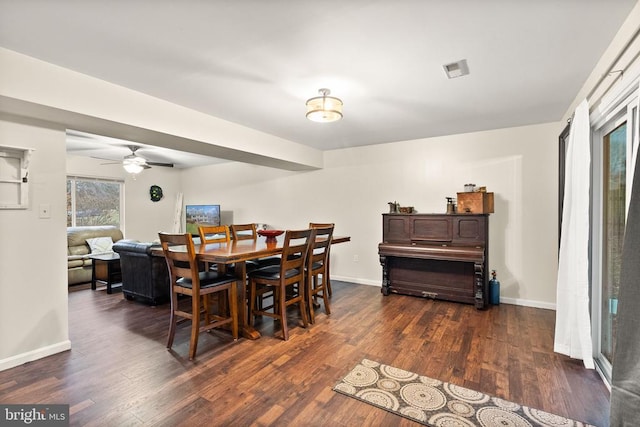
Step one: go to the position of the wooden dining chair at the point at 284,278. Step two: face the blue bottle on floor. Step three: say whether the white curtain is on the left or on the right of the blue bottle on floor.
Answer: right

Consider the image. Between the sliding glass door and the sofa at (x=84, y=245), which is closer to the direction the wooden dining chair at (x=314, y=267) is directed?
the sofa

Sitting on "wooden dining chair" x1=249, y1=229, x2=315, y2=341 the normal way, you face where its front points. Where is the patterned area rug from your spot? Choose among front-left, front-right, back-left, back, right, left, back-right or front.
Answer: back

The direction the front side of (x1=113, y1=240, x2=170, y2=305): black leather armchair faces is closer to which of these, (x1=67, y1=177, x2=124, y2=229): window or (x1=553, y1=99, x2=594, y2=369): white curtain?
the window

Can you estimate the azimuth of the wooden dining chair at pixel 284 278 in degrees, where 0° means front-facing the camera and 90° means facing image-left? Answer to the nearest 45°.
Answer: approximately 135°

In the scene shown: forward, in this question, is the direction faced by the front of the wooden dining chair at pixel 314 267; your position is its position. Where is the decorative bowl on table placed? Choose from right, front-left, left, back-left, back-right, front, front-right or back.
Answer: front-left

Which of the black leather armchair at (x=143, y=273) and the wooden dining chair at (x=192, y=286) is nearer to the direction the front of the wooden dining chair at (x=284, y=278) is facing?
the black leather armchair

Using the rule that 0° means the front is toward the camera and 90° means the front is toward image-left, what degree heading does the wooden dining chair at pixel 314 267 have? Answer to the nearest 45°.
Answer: approximately 135°

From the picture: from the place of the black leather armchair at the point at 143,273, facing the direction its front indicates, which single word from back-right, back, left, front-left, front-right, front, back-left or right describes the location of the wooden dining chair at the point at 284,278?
right

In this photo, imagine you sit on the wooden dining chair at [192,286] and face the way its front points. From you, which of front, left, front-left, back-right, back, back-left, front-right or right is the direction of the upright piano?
front-right
